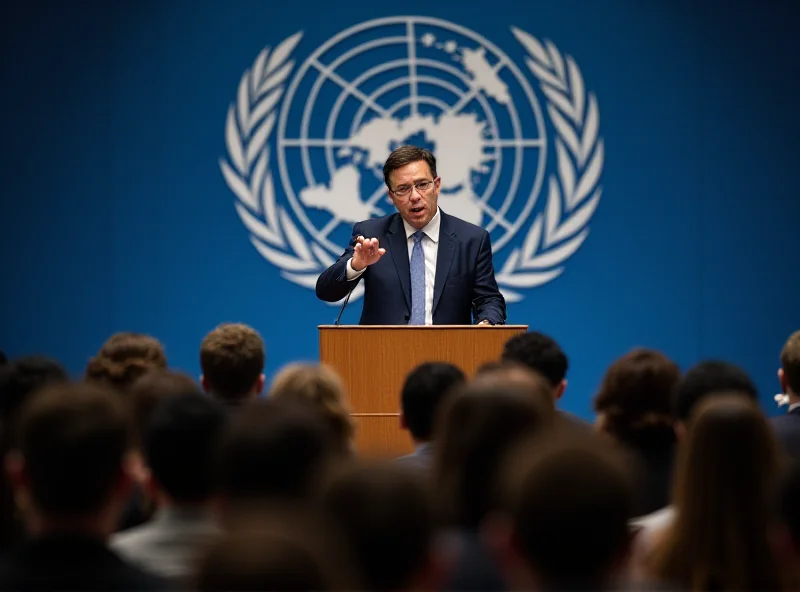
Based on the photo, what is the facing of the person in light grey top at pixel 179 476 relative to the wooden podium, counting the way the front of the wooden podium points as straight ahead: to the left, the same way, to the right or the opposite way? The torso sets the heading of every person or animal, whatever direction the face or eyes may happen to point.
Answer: the opposite way

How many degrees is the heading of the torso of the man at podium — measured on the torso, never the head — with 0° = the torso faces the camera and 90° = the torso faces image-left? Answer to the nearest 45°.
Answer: approximately 0°

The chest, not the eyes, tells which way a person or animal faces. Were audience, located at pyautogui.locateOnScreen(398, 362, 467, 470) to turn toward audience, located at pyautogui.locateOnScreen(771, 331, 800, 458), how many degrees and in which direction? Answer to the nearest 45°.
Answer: approximately 45° to their right

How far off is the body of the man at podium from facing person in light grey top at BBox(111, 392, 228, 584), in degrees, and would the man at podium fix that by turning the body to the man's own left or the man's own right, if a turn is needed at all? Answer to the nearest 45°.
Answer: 0° — they already face them

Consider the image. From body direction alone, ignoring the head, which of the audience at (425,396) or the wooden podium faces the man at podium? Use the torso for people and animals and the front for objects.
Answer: the audience

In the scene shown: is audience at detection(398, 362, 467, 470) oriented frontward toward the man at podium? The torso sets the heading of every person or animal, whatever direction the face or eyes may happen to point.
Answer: yes

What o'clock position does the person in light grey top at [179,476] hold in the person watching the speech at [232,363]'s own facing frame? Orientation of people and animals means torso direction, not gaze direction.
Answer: the person in light grey top at [179,476] is roughly at 6 o'clock from the person watching the speech at [232,363].

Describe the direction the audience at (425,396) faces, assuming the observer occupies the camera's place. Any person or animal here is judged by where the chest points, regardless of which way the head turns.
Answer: facing away from the viewer

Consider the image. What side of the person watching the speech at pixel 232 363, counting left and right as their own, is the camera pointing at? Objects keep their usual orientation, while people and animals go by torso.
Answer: back

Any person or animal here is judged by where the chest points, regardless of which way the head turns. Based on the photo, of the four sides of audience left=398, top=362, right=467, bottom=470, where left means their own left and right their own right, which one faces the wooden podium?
front

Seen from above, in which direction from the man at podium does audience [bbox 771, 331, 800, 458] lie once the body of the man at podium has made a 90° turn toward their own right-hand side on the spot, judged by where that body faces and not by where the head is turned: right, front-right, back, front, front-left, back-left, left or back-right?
back-left

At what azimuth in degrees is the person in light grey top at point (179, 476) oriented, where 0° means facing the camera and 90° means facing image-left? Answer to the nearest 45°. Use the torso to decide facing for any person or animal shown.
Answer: approximately 180°

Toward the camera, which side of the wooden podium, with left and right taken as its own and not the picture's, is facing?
front

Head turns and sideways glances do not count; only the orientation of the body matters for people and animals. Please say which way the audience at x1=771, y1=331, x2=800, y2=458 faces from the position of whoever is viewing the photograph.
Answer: facing away from the viewer

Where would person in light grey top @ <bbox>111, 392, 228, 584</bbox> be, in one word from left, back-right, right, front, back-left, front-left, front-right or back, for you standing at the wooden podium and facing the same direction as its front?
front

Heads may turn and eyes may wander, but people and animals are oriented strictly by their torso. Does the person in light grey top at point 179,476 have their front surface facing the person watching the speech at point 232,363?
yes

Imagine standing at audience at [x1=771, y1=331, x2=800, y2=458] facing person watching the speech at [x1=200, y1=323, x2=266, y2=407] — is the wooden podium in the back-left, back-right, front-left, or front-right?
front-right

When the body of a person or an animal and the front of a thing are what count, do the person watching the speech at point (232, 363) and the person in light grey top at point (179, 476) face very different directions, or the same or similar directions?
same or similar directions
